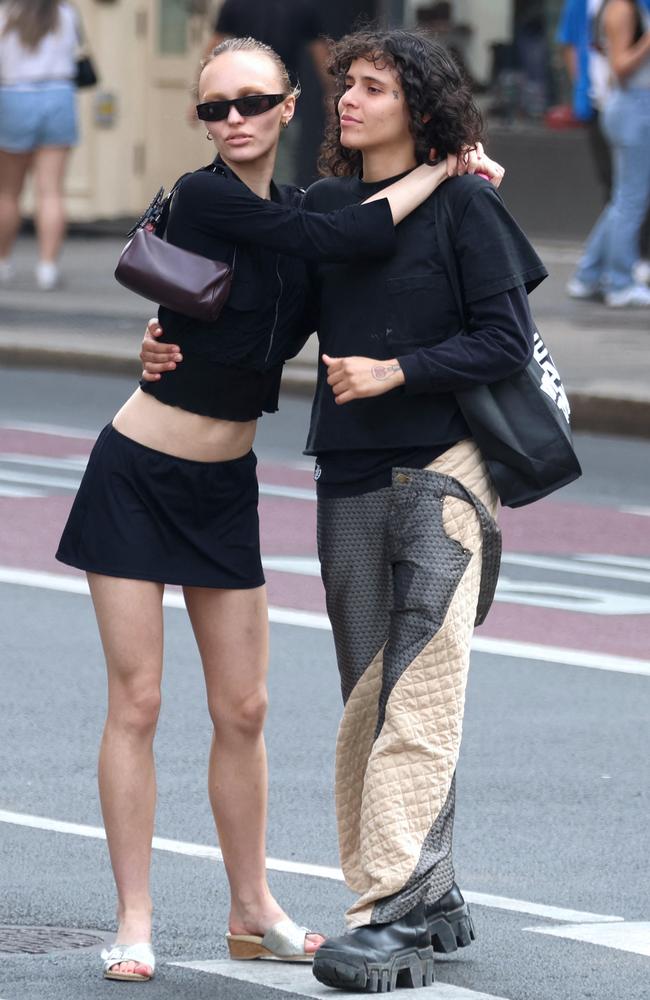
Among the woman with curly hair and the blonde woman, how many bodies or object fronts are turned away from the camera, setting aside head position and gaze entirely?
0

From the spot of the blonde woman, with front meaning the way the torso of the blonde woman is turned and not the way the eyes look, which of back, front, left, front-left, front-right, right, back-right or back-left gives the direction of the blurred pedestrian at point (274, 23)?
back-left

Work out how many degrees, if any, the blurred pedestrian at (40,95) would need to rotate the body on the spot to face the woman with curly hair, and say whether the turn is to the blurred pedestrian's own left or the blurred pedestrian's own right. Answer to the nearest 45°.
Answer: approximately 180°

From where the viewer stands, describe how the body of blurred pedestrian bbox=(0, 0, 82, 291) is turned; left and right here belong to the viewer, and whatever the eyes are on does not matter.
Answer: facing away from the viewer

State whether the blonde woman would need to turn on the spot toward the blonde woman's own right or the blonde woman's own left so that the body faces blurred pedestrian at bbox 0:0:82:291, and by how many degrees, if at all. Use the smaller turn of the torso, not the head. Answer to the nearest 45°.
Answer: approximately 135° to the blonde woman's own left

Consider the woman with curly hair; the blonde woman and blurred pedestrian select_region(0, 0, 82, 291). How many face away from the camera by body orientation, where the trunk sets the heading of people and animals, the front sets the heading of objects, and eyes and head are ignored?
1

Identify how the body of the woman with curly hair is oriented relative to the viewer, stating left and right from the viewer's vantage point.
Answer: facing the viewer and to the left of the viewer

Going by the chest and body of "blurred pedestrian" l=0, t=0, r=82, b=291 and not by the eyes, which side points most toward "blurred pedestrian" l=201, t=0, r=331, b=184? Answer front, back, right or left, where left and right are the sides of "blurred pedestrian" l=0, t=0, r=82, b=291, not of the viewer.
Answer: right

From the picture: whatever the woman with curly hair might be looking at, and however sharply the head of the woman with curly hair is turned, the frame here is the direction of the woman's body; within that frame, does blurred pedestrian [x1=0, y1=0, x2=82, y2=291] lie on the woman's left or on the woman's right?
on the woman's right

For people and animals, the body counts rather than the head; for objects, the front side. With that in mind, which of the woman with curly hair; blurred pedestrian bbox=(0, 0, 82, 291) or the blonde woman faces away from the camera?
the blurred pedestrian

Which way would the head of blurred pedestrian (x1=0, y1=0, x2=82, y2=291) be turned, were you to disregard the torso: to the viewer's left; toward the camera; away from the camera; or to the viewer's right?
away from the camera

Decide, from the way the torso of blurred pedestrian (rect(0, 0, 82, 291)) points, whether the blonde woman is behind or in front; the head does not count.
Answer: behind

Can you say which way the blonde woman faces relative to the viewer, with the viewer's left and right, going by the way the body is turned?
facing the viewer and to the right of the viewer

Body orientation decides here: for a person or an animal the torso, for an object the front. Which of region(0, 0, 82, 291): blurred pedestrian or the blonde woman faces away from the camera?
the blurred pedestrian
